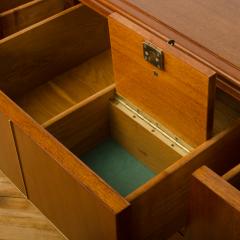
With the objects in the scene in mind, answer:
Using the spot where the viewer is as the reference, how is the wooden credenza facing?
facing the viewer and to the left of the viewer
